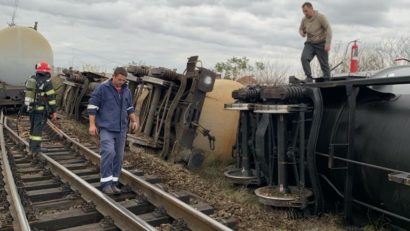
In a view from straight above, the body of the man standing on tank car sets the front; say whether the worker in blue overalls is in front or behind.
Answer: in front

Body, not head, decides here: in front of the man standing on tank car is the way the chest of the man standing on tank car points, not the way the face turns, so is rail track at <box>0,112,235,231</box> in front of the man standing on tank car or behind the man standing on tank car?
in front

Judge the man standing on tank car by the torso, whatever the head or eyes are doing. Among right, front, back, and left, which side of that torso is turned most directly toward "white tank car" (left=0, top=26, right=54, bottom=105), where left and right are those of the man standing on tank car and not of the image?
right

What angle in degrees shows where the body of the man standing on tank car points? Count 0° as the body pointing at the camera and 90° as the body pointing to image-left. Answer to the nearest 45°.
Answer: approximately 45°
